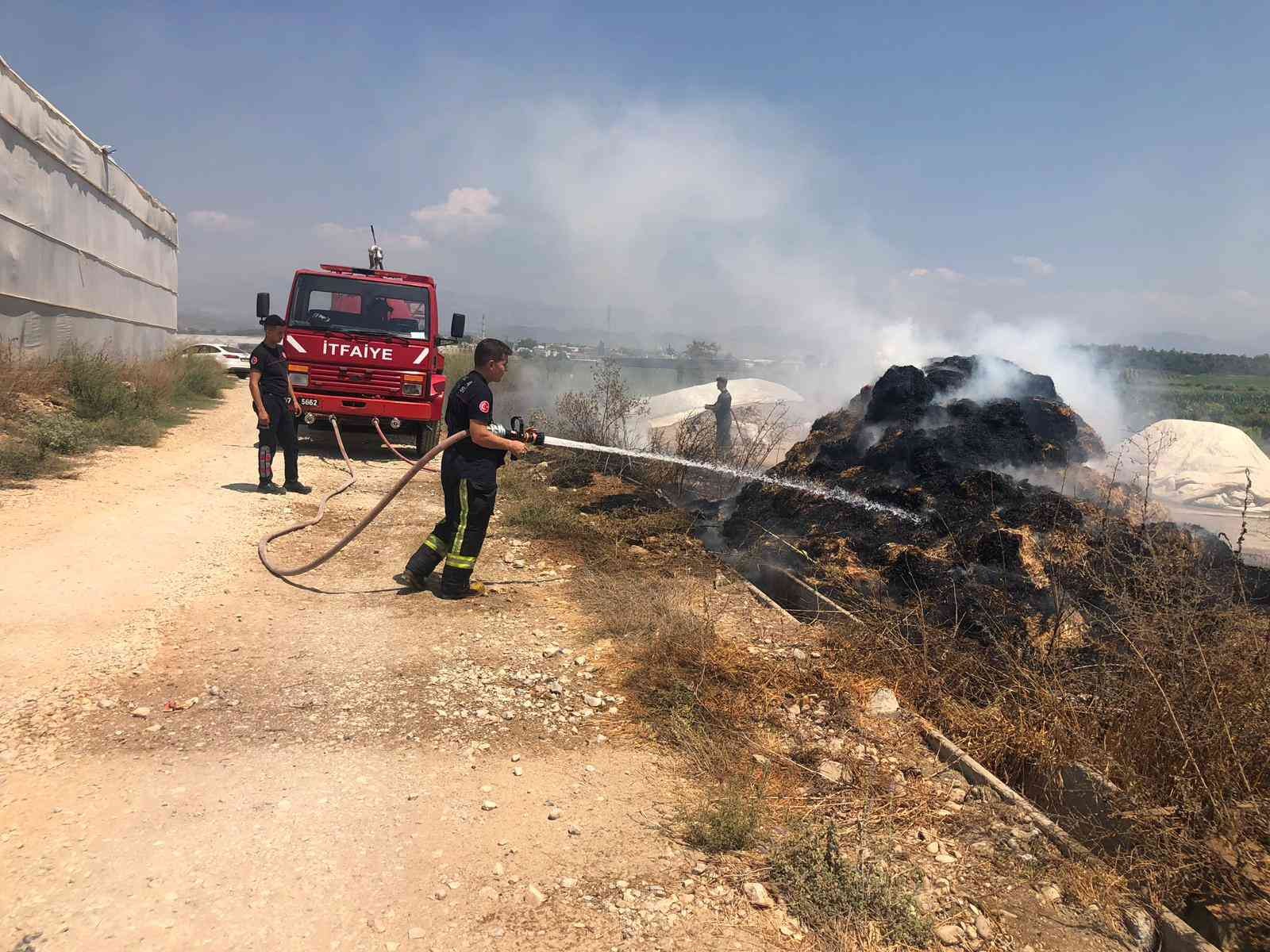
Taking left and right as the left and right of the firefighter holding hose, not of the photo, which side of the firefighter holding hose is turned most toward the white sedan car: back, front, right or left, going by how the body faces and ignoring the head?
left

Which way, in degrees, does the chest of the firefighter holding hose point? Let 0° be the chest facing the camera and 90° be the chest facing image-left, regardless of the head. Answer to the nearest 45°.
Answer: approximately 270°

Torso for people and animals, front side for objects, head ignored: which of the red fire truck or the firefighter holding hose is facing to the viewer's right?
the firefighter holding hose

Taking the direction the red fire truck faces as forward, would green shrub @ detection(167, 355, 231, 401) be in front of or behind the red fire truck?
behind

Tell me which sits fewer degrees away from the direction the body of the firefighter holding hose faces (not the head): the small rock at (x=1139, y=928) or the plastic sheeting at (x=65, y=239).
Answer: the small rock

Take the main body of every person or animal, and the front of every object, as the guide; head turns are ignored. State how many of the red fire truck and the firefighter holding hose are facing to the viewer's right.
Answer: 1

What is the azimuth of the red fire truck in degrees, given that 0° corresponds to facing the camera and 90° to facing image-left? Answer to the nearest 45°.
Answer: approximately 0°

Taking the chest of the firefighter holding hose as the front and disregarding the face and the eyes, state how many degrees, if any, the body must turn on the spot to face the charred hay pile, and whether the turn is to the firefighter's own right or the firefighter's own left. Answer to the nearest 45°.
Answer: approximately 45° to the firefighter's own right

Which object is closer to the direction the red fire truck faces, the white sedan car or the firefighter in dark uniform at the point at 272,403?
the firefighter in dark uniform

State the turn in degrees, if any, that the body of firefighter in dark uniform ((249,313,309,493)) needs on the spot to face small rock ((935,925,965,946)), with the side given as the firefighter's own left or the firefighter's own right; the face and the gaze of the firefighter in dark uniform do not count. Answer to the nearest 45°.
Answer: approximately 45° to the firefighter's own right

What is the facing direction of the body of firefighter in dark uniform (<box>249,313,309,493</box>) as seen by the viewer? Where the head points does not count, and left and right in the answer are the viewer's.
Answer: facing the viewer and to the right of the viewer

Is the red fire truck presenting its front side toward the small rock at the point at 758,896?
yes

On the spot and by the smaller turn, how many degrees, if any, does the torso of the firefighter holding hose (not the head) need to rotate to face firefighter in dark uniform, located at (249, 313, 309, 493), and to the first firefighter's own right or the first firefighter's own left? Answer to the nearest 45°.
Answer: approximately 135° to the first firefighter's own left

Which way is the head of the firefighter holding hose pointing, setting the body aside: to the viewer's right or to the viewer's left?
to the viewer's right

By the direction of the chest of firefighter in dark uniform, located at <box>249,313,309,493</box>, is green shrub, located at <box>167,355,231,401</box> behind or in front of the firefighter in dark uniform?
behind

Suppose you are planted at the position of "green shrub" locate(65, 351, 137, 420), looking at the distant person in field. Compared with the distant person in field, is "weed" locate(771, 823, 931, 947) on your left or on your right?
right
